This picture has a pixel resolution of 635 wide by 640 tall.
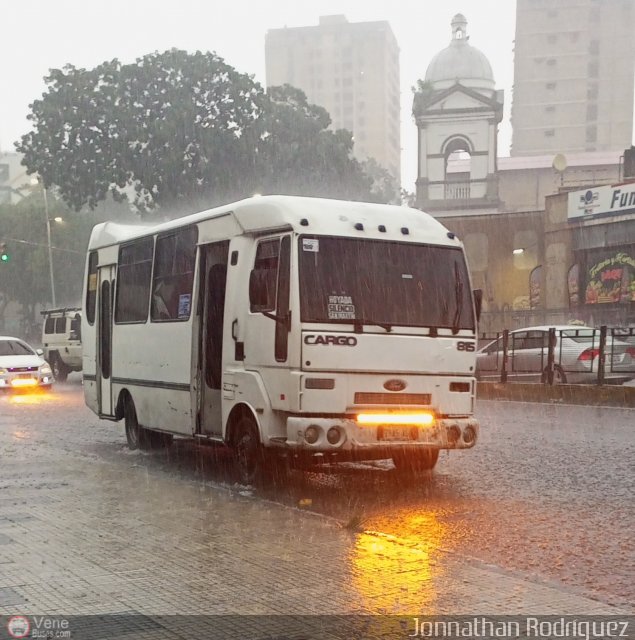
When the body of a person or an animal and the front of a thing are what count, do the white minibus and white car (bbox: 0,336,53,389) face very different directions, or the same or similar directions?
same or similar directions

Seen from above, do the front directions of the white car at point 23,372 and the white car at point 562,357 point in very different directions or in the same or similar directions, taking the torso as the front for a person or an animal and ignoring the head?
very different directions

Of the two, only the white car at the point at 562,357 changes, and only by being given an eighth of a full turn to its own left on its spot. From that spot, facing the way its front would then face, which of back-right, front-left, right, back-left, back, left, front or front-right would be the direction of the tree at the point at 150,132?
front-right

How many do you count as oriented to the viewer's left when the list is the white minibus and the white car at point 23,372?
0

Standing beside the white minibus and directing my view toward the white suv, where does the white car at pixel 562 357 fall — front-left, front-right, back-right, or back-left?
front-right

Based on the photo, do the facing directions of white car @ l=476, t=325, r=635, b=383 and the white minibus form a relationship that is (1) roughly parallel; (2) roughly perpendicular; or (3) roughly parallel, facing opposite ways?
roughly parallel, facing opposite ways

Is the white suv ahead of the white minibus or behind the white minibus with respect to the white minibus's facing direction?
behind

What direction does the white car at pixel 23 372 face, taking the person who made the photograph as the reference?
facing the viewer and to the right of the viewer

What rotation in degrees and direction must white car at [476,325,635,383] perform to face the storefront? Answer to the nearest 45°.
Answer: approximately 45° to its right

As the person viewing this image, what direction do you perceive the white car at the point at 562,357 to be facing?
facing away from the viewer and to the left of the viewer

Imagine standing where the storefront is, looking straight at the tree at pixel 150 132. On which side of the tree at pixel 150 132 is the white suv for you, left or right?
left

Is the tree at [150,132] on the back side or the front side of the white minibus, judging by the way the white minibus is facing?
on the back side

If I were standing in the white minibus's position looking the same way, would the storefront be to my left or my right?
on my left

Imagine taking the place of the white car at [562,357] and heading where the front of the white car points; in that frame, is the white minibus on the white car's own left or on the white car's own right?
on the white car's own left
